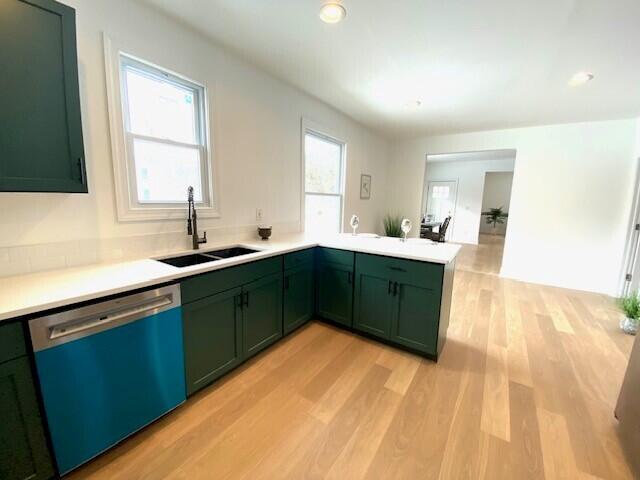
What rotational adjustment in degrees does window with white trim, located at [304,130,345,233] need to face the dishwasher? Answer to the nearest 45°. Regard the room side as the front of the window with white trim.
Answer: approximately 45° to its right

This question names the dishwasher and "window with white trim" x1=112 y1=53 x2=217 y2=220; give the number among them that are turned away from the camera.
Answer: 0

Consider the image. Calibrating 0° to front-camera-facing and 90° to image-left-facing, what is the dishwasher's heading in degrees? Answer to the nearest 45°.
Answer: approximately 315°

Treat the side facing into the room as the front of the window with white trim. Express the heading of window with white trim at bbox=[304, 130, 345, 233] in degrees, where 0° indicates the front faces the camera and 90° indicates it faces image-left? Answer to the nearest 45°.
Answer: approximately 315°

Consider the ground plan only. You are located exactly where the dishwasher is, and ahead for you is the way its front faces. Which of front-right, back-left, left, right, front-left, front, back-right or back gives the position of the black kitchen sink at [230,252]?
left

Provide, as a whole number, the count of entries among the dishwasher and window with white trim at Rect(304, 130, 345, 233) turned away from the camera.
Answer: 0

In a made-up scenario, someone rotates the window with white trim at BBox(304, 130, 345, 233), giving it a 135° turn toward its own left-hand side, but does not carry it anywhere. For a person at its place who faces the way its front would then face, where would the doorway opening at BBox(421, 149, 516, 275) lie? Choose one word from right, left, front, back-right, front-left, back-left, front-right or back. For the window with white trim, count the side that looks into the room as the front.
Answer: front-right

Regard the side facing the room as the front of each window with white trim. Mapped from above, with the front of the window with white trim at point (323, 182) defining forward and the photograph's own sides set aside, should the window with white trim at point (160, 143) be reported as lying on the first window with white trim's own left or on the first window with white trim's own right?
on the first window with white trim's own right

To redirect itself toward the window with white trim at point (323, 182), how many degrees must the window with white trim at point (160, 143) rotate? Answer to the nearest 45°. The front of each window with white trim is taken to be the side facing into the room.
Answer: approximately 90° to its left

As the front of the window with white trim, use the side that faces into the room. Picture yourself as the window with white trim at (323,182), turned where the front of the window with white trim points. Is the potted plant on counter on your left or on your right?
on your left

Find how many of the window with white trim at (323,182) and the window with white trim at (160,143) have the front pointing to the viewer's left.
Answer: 0

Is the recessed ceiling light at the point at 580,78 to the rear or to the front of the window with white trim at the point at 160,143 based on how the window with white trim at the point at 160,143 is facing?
to the front

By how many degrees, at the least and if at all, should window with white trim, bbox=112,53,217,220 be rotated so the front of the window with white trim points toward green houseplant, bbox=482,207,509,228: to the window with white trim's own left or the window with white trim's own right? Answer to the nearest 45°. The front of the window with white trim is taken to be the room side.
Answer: approximately 45° to the window with white trim's own left
